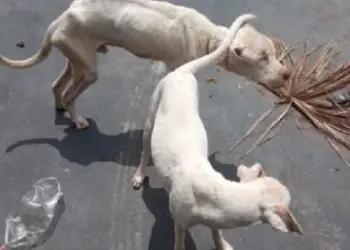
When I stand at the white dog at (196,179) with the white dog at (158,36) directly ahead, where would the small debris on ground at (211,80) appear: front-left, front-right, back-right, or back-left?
front-right

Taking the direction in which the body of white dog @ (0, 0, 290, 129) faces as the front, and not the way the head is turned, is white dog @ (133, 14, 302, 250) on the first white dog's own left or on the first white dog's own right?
on the first white dog's own right

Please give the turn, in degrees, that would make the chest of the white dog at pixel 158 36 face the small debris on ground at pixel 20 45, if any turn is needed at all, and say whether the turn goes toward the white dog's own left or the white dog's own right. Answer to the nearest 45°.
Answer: approximately 135° to the white dog's own left

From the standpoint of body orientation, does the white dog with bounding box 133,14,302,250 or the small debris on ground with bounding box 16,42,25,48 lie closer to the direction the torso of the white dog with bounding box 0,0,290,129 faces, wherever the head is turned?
the white dog

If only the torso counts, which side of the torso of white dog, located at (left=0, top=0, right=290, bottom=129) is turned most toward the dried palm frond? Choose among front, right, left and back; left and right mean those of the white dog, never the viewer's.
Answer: front

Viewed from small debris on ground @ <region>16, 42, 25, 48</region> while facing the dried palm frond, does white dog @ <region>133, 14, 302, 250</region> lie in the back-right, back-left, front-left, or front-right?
front-right

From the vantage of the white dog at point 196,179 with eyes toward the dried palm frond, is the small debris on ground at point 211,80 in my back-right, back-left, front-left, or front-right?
front-left

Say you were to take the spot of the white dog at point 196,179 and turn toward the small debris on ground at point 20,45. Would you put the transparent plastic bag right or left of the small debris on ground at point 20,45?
left

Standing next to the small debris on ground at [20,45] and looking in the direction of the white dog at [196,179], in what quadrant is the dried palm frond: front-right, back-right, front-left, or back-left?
front-left

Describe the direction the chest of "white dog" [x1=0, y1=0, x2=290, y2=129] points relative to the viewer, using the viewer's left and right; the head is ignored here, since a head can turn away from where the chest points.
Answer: facing to the right of the viewer
